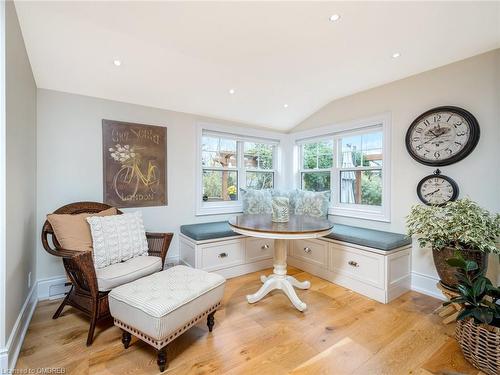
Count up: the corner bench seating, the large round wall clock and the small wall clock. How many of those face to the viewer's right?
0

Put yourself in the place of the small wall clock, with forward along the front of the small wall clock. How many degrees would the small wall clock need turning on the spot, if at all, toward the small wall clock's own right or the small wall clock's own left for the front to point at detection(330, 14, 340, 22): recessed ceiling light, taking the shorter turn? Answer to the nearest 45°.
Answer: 0° — it already faces it

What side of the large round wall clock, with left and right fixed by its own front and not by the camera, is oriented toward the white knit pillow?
front

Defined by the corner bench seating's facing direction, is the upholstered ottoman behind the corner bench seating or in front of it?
in front

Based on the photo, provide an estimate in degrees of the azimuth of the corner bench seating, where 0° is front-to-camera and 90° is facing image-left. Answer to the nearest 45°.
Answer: approximately 0°

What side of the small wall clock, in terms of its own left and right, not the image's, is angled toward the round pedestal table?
front

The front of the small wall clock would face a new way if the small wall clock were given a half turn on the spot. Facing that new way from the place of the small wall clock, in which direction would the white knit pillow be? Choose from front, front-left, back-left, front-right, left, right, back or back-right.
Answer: back

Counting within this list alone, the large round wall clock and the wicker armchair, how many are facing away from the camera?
0

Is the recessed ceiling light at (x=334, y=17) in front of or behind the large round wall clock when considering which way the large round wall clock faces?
in front

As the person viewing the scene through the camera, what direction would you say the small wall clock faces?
facing the viewer and to the left of the viewer

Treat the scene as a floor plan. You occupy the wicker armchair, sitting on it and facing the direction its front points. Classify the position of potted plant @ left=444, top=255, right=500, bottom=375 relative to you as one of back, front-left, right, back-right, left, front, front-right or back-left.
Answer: front
